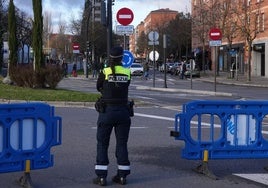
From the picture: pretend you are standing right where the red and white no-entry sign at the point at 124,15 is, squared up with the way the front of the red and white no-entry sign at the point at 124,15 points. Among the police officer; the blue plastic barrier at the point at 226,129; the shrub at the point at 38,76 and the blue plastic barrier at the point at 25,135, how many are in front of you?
3

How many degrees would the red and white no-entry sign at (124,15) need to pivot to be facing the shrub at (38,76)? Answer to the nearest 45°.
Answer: approximately 135° to its right

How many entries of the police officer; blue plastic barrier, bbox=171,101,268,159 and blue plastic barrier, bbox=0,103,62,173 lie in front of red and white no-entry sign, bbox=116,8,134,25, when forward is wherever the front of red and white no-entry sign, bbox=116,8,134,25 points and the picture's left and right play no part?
3

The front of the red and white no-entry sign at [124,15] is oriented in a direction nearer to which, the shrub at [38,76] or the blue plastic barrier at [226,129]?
the blue plastic barrier

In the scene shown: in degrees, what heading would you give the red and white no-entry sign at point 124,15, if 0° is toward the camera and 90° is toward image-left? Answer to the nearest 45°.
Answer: approximately 0°

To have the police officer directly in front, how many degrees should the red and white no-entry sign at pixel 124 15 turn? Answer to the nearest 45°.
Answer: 0° — it already faces them

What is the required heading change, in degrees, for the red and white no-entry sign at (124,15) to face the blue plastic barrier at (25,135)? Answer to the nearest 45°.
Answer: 0° — it already faces it

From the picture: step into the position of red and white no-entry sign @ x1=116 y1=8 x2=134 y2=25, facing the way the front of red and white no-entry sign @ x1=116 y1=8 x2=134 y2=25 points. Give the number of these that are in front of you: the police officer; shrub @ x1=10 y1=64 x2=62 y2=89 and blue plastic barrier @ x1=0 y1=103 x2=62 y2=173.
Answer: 2

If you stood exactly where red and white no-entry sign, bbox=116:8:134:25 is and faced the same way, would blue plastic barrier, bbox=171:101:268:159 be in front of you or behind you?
in front
